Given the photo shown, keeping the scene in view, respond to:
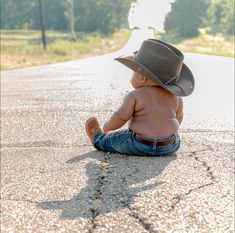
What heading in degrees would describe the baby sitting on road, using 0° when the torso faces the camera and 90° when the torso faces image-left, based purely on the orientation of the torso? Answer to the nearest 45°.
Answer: approximately 135°

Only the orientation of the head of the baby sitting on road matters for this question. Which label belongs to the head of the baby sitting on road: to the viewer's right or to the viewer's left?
to the viewer's left
